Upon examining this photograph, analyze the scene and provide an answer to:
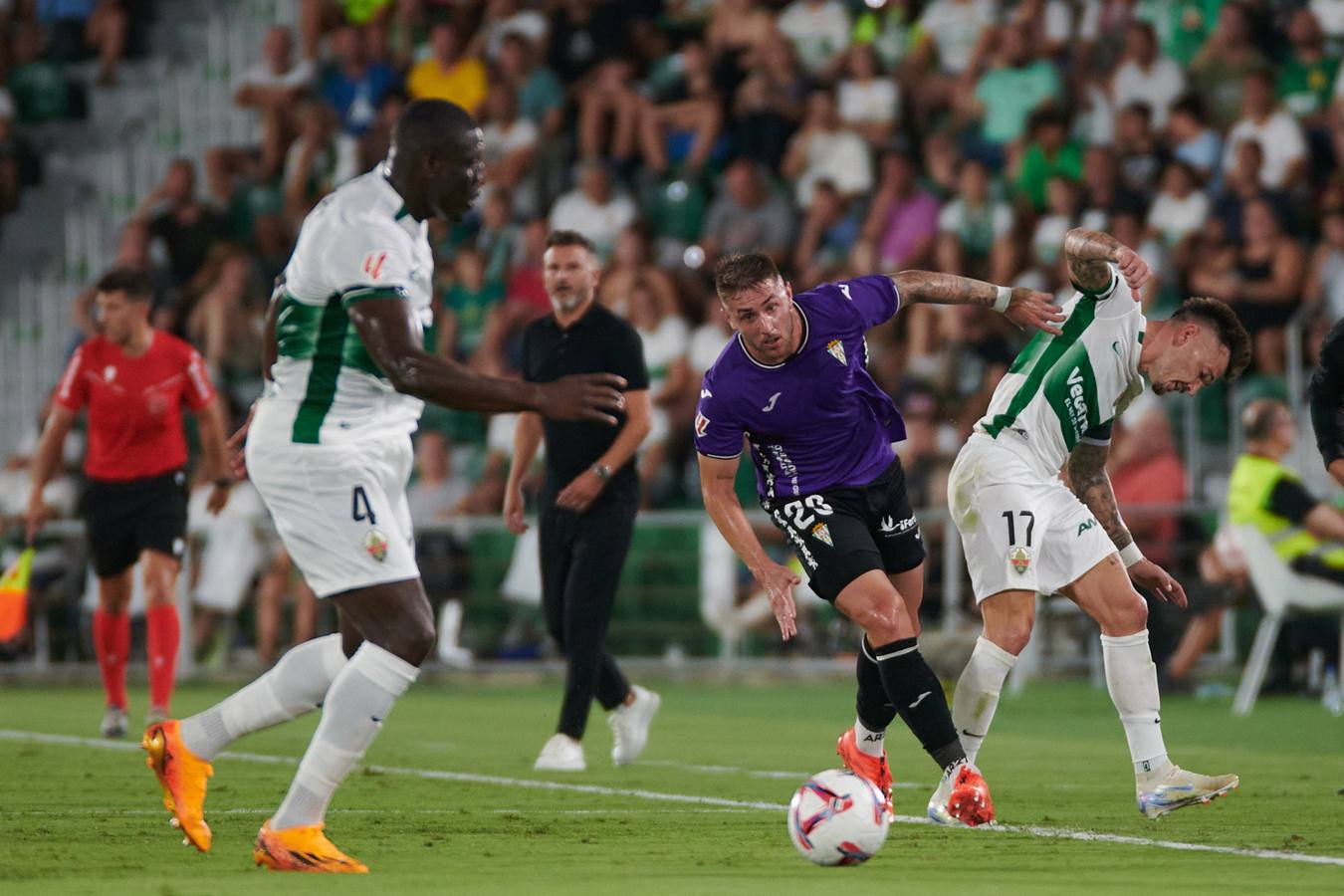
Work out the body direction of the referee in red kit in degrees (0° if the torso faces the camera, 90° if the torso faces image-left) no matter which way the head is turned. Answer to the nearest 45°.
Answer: approximately 0°

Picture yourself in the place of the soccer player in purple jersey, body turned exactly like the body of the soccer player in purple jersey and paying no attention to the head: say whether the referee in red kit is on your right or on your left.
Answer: on your right

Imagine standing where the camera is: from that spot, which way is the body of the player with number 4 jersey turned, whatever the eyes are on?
to the viewer's right

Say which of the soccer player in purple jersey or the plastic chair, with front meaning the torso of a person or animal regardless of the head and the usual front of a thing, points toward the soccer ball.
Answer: the soccer player in purple jersey

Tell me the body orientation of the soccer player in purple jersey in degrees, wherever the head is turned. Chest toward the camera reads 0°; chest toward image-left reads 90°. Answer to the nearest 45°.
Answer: approximately 0°

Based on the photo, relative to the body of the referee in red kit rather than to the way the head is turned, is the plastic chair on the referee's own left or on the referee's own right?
on the referee's own left

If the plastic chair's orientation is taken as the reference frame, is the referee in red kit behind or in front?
behind

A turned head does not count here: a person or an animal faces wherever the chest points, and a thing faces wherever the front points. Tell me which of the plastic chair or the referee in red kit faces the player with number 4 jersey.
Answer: the referee in red kit

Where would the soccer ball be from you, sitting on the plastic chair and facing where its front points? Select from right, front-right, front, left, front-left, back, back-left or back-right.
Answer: right

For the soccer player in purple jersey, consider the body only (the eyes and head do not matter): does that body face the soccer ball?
yes

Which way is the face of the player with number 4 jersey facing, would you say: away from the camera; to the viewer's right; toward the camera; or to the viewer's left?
to the viewer's right
